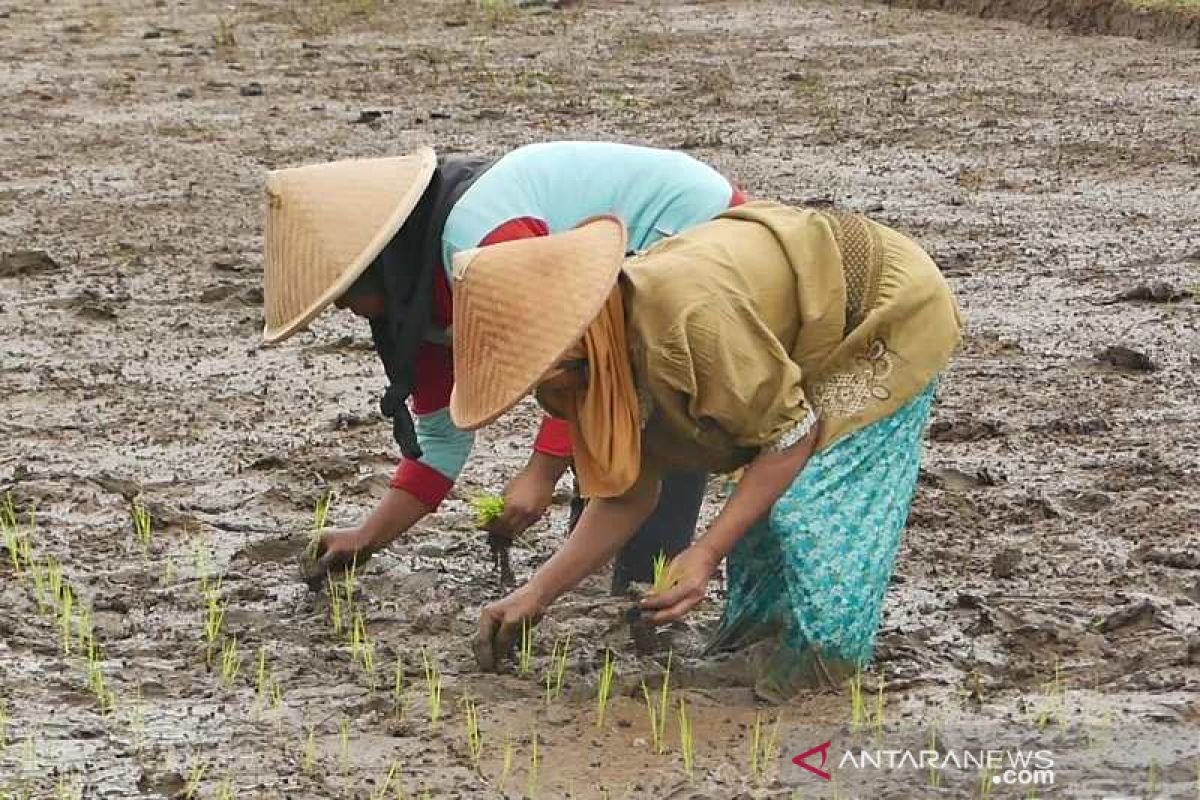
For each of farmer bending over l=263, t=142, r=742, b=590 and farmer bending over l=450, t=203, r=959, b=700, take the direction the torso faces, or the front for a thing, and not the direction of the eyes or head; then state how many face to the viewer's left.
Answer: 2

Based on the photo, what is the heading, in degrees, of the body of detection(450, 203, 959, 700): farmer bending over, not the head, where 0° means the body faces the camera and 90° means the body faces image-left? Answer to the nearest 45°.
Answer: approximately 90°

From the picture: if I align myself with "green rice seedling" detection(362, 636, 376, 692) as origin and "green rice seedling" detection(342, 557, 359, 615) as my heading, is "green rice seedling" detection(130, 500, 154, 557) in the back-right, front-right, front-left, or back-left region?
front-left

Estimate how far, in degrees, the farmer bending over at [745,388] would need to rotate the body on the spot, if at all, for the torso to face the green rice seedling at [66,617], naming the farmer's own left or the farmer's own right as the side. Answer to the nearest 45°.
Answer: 0° — they already face it

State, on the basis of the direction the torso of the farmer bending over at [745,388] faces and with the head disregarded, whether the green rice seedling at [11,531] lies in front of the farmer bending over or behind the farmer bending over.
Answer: in front

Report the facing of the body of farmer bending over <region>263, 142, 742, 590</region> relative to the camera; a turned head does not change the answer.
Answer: to the viewer's left

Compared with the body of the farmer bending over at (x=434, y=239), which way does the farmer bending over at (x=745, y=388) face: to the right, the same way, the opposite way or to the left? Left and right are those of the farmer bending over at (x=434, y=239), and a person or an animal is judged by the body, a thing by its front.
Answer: the same way
